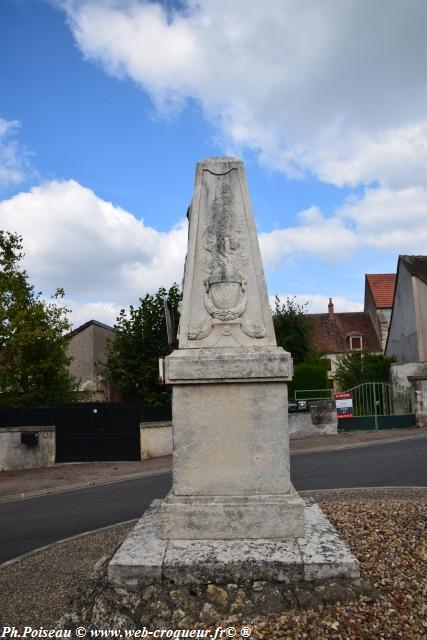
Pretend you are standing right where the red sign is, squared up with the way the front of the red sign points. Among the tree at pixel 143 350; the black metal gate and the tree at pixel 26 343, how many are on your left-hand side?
0

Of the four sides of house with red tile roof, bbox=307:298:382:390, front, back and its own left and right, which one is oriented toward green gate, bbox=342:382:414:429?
front

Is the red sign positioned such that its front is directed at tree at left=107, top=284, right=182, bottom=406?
no

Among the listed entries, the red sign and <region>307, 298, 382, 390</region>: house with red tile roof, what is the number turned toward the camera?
2

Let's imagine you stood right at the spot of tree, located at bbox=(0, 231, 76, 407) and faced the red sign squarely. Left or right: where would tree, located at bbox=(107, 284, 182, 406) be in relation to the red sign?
left

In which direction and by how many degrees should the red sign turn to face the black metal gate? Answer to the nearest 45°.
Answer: approximately 45° to its right

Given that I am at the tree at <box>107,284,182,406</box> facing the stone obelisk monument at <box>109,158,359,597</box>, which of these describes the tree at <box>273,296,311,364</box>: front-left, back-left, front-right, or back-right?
back-left

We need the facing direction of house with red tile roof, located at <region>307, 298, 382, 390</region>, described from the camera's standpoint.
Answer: facing the viewer

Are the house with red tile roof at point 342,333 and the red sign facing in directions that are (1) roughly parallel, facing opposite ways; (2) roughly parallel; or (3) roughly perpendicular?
roughly parallel

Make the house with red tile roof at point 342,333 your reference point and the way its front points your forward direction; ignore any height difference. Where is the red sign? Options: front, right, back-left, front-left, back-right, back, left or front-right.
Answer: front

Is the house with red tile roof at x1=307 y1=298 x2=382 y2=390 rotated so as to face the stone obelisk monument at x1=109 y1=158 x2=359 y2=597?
yes

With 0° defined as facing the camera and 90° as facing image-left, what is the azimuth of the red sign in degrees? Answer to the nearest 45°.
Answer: approximately 0°

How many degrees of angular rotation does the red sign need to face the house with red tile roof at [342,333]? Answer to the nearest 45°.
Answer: approximately 180°

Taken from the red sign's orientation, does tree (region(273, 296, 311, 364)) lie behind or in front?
behind

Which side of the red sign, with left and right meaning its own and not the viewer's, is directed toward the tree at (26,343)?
right

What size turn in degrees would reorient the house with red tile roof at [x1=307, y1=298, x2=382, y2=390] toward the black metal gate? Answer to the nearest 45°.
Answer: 0° — it already faces it
